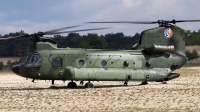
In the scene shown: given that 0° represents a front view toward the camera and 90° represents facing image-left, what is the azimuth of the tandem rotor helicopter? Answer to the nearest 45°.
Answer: approximately 90°
